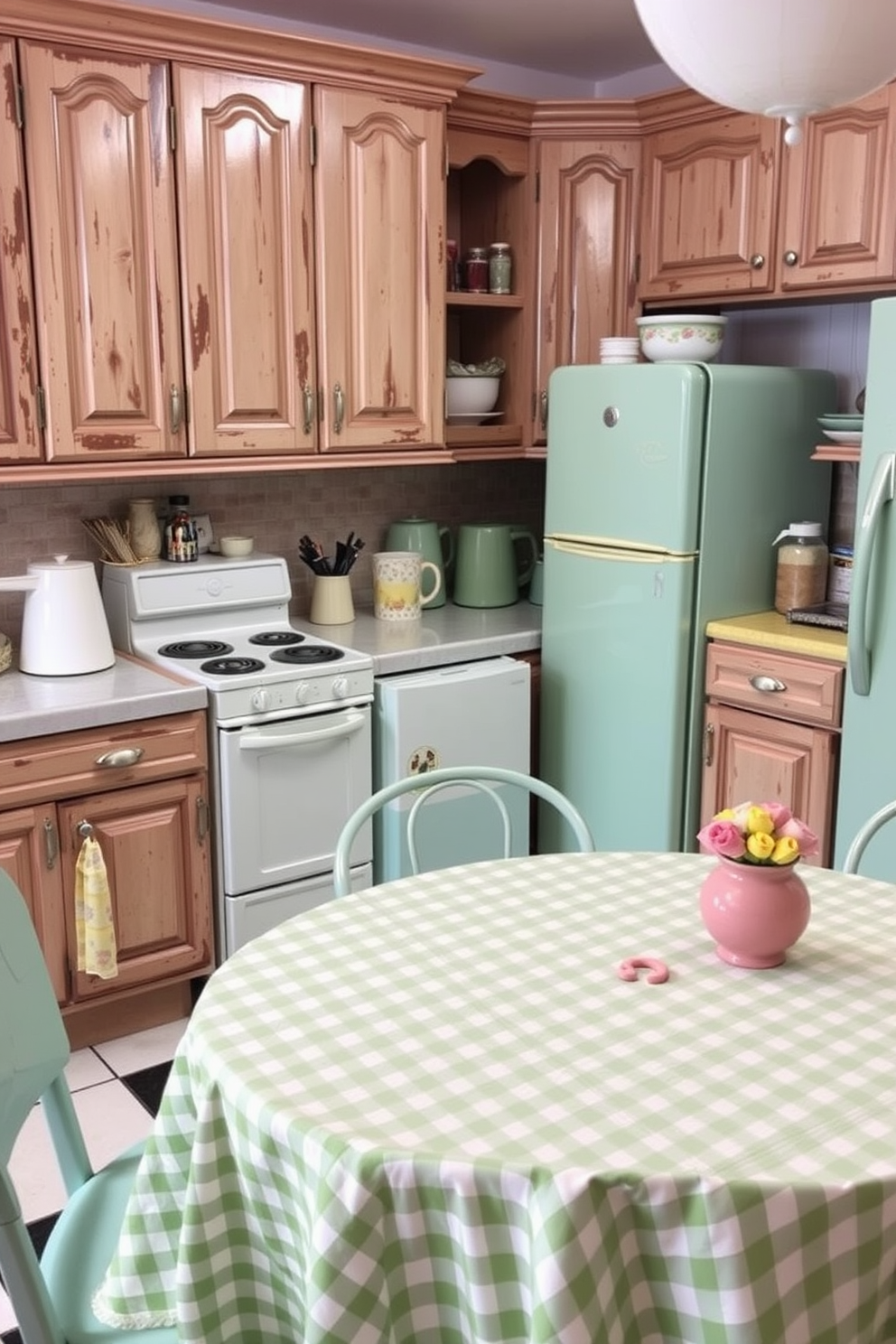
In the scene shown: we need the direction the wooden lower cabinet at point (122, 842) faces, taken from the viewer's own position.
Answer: facing the viewer and to the right of the viewer

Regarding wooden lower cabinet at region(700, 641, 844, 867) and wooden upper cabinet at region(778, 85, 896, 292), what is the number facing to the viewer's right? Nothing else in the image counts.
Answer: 0

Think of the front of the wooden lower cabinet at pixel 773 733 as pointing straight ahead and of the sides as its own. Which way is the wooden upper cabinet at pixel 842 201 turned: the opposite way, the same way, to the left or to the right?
the same way

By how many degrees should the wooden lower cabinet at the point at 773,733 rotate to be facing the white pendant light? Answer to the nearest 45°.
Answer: approximately 45° to its left

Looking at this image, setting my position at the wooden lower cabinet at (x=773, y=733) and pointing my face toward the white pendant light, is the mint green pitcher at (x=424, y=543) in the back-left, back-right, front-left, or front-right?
back-right

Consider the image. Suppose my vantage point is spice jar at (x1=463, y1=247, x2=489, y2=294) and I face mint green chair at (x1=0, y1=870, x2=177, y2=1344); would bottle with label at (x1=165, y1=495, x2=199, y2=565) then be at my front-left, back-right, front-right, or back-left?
front-right

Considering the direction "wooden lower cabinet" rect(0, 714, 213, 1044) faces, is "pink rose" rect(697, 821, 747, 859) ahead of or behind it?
ahead

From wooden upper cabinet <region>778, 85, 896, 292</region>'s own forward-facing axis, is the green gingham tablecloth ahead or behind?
ahead

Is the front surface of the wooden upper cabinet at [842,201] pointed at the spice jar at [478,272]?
no

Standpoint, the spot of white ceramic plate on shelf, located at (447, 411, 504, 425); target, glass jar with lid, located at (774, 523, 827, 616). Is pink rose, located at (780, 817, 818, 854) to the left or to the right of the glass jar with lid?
right

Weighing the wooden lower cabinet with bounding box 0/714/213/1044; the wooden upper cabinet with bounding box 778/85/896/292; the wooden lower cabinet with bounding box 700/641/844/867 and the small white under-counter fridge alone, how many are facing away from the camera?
0

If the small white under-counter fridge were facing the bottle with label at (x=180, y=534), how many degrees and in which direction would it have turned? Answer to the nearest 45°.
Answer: approximately 135° to its right

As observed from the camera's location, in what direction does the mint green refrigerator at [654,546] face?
facing the viewer and to the left of the viewer

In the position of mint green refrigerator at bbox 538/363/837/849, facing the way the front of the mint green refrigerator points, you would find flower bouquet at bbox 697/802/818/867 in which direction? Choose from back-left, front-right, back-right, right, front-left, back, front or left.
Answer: front-left

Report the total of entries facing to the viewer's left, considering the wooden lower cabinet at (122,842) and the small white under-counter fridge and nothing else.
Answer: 0

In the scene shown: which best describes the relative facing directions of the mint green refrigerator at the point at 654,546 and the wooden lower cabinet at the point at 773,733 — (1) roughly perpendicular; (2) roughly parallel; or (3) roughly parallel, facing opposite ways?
roughly parallel
